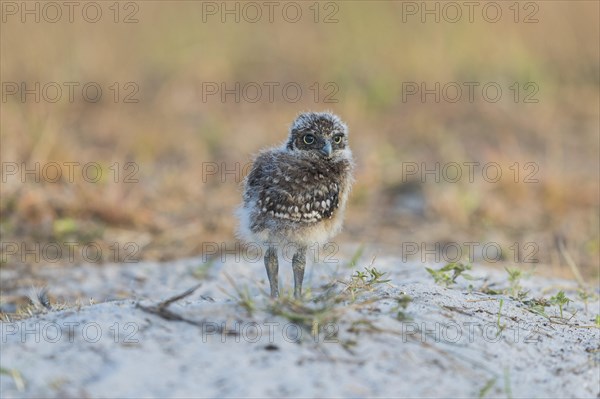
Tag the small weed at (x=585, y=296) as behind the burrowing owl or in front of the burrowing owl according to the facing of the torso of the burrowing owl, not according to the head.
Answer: in front

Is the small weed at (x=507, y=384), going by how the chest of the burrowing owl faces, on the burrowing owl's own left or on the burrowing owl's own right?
on the burrowing owl's own right

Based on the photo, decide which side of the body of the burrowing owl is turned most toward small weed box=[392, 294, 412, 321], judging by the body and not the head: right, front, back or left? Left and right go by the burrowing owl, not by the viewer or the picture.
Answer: right

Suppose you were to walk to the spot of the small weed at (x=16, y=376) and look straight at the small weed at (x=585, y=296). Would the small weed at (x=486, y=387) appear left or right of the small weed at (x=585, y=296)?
right
